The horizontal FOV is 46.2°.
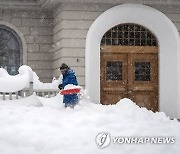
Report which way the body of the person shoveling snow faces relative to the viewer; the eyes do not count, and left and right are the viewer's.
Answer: facing the viewer and to the left of the viewer

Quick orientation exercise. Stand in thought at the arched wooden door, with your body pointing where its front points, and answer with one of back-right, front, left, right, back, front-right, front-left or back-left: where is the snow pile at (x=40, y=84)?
front-right

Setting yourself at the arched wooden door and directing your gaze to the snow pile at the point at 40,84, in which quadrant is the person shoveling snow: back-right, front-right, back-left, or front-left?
front-left

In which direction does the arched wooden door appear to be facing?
toward the camera

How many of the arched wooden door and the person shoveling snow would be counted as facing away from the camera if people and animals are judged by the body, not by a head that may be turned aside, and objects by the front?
0
